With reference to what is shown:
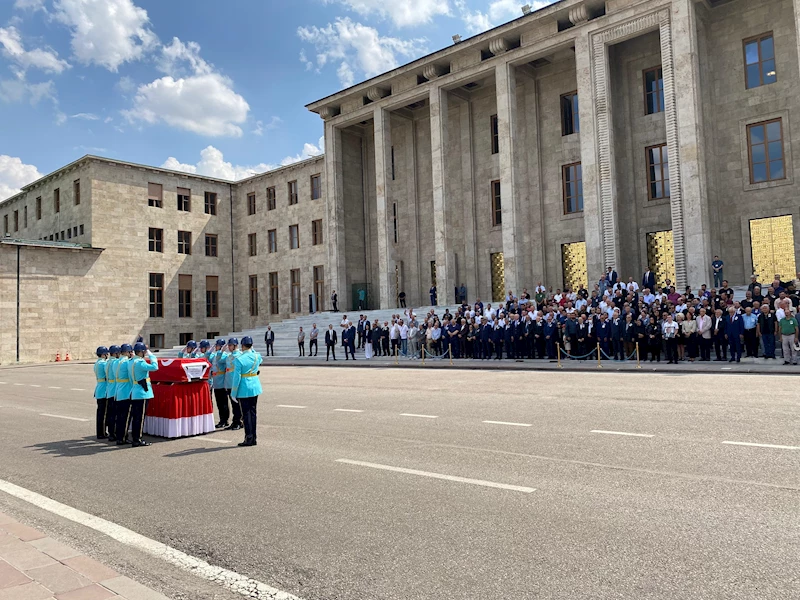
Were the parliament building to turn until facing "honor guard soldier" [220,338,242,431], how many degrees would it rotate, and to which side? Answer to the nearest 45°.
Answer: approximately 45° to its left

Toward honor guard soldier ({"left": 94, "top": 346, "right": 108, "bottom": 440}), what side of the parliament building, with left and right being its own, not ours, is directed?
front

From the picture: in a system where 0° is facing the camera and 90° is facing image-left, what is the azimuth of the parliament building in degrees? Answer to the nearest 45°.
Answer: approximately 45°

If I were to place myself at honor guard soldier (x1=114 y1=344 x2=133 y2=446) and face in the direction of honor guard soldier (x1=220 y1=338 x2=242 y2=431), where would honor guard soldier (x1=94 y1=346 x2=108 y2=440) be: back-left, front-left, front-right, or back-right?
back-left

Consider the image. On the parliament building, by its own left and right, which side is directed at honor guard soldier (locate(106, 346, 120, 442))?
front

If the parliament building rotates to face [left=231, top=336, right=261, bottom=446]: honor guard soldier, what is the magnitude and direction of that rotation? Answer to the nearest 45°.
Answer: approximately 45° to its left
